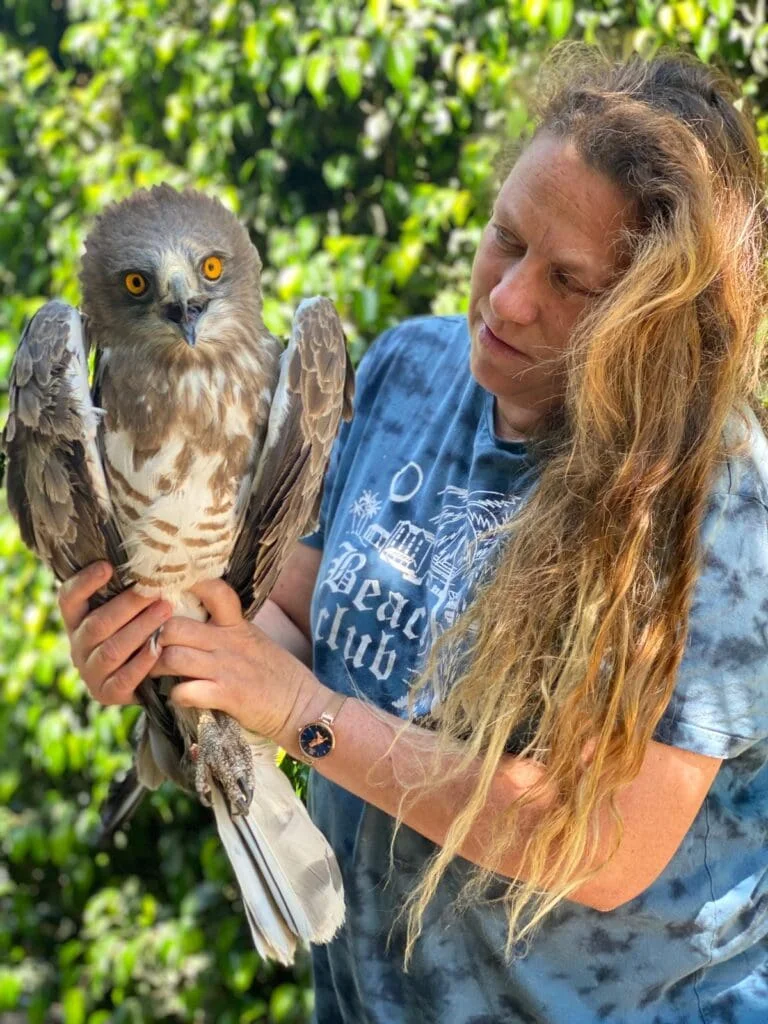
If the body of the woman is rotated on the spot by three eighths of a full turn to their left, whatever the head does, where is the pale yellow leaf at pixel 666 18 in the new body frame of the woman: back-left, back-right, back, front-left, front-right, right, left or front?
left

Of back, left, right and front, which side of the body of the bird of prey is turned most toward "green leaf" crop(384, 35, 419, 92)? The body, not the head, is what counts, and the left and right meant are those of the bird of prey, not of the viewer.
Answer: back

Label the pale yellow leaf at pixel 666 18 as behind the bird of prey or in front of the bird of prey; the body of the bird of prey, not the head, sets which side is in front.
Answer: behind

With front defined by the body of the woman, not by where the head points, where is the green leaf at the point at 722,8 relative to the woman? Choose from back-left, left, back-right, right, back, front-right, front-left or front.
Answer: back-right

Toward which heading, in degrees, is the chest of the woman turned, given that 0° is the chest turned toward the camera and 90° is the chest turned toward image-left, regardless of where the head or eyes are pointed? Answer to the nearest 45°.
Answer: approximately 45°

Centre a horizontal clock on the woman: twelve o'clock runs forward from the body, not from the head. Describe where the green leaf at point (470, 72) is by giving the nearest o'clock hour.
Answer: The green leaf is roughly at 4 o'clock from the woman.

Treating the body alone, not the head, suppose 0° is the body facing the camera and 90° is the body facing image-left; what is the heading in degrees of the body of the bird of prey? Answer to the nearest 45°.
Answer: approximately 0°

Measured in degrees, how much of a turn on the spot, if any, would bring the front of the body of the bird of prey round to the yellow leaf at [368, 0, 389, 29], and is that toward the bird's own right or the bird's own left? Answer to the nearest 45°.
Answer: approximately 180°

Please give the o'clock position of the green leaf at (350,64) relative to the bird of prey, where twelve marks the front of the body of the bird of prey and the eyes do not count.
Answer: The green leaf is roughly at 6 o'clock from the bird of prey.

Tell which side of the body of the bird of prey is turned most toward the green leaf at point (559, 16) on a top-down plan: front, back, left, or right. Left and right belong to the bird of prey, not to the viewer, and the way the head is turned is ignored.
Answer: back

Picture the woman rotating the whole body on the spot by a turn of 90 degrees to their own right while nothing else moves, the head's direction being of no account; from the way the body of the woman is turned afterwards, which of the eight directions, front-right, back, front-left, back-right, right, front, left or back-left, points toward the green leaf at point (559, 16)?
front-right
